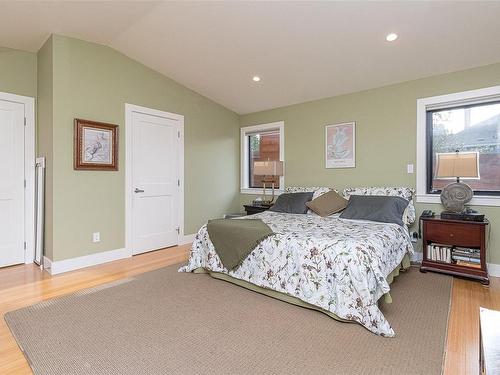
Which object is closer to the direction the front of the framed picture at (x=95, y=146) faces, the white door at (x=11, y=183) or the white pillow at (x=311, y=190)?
the white pillow

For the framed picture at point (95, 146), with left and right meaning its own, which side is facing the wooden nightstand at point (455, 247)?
front

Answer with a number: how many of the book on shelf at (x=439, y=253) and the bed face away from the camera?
0

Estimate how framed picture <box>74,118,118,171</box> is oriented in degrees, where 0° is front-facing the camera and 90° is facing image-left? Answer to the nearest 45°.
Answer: approximately 315°

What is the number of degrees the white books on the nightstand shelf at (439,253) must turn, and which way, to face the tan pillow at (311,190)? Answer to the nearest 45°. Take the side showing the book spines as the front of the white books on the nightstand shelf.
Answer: approximately 90° to its right

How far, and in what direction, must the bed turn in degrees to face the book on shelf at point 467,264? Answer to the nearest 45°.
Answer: approximately 180°

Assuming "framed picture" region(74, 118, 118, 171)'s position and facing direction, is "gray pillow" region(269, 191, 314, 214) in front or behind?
in front

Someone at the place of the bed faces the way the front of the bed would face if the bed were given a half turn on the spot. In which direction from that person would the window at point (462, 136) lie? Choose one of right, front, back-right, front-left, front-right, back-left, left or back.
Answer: front

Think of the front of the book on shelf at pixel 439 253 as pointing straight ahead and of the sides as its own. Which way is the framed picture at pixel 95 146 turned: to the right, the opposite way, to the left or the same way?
to the left

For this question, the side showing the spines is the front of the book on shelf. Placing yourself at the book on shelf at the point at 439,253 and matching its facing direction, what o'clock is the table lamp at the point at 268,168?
The table lamp is roughly at 3 o'clock from the book on shelf.

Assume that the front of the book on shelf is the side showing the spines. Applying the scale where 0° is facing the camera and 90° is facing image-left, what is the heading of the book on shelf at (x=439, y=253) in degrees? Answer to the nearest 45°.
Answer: approximately 0°
